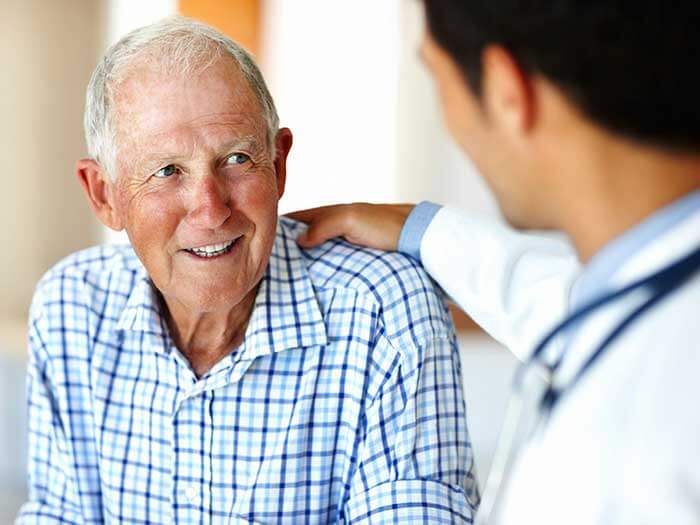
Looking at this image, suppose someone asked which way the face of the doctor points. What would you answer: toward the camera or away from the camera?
away from the camera

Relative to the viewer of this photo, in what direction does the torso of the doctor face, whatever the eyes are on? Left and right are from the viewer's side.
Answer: facing away from the viewer and to the left of the viewer

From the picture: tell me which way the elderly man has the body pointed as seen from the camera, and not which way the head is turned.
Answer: toward the camera

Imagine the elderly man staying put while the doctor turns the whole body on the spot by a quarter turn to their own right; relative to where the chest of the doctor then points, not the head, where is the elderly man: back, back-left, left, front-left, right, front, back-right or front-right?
left

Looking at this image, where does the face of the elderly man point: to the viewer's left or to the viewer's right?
to the viewer's right
